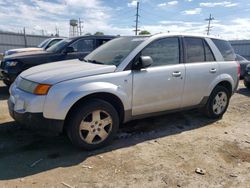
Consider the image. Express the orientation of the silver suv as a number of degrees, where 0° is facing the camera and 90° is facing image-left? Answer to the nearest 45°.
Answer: approximately 45°

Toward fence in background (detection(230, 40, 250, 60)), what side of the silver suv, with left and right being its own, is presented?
back

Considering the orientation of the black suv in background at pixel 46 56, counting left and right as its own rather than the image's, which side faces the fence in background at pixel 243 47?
back

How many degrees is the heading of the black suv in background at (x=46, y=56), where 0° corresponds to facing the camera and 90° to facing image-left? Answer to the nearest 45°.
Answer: approximately 45°

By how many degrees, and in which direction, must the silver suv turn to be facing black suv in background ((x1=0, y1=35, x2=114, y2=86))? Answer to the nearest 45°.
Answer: approximately 90° to its right

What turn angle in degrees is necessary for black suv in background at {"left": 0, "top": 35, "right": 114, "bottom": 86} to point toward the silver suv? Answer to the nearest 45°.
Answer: approximately 45° to its left
